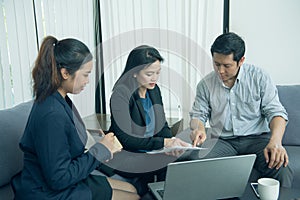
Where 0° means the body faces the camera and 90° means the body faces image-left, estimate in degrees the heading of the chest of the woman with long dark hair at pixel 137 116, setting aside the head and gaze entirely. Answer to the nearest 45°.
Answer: approximately 315°

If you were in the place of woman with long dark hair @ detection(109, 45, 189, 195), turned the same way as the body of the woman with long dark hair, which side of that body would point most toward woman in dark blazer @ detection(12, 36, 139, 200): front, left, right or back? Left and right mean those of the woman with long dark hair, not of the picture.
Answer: right

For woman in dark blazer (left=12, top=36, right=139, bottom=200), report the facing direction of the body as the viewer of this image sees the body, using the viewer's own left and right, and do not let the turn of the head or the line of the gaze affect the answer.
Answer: facing to the right of the viewer

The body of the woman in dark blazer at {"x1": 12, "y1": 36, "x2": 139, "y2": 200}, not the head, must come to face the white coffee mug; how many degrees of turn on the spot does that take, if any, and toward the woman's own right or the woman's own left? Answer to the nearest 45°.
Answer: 0° — they already face it

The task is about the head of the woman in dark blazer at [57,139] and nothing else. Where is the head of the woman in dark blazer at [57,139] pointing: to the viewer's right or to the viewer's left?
to the viewer's right

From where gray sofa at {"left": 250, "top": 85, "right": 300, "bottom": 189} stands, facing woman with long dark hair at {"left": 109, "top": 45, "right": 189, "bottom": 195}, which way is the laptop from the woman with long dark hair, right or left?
left

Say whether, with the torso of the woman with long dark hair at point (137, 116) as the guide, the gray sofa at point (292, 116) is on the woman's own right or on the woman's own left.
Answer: on the woman's own left

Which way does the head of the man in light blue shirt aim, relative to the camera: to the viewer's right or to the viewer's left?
to the viewer's left

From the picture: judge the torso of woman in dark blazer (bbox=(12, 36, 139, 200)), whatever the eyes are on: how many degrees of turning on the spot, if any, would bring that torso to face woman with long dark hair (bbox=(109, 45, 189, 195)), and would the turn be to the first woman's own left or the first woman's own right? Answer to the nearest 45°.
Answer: approximately 45° to the first woman's own left

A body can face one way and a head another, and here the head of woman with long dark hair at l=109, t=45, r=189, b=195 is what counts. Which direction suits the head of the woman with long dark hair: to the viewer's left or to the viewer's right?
to the viewer's right
